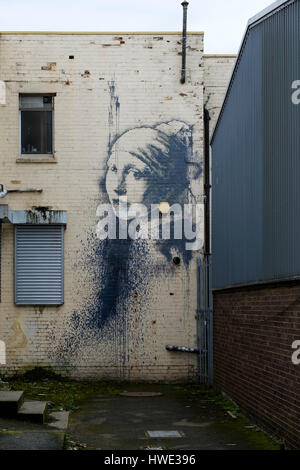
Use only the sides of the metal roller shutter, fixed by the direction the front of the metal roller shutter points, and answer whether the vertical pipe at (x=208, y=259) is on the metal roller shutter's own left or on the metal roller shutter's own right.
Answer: on the metal roller shutter's own left

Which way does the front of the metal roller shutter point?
toward the camera

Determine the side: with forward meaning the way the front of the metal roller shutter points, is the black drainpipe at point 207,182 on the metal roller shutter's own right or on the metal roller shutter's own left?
on the metal roller shutter's own left
